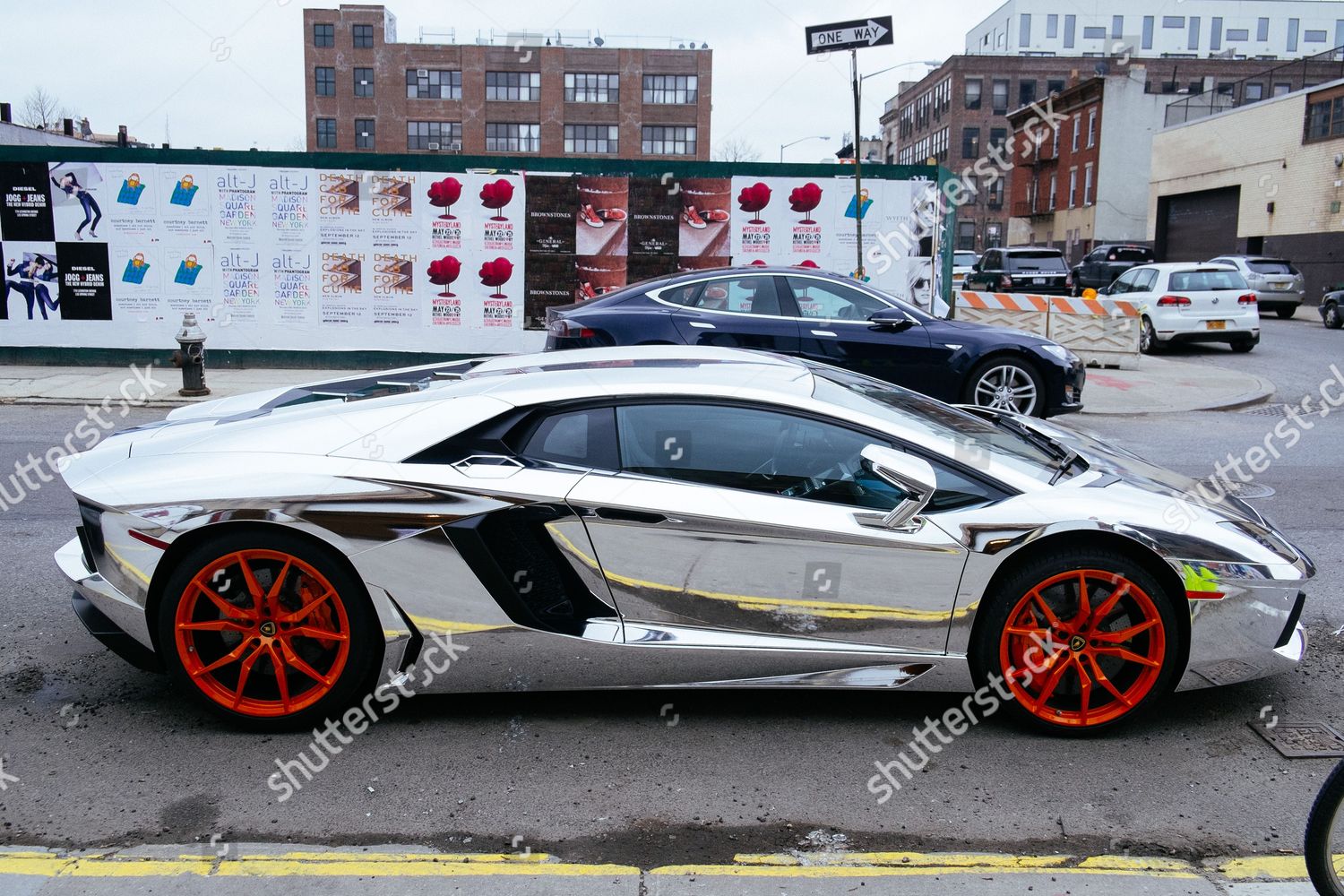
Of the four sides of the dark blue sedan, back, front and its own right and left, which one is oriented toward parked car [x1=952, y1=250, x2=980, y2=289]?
left

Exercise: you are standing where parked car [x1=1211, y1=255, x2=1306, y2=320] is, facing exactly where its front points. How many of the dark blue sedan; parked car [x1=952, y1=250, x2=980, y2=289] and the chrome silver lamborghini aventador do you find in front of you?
1

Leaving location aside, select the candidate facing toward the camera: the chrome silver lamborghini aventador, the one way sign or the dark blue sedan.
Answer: the one way sign

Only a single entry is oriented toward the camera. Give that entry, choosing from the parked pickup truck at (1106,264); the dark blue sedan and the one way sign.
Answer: the one way sign

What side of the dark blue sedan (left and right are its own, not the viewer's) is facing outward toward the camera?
right

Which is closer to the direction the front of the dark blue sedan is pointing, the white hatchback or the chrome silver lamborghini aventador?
the white hatchback

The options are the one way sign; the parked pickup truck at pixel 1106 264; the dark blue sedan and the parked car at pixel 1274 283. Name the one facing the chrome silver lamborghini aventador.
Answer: the one way sign

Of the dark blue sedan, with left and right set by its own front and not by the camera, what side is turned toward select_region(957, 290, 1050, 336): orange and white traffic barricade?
left

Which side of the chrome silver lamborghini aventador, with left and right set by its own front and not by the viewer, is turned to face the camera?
right

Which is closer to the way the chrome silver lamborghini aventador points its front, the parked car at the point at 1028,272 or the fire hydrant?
the parked car

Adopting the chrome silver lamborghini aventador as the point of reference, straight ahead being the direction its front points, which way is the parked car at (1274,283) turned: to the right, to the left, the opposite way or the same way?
to the left

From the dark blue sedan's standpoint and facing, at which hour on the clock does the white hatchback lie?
The white hatchback is roughly at 10 o'clock from the dark blue sedan.

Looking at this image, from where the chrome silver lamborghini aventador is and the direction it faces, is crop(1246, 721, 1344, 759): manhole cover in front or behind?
in front

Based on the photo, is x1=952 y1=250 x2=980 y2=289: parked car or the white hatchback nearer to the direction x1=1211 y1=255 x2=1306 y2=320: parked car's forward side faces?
the parked car

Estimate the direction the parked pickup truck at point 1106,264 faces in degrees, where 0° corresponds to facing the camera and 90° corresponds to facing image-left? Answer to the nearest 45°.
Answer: approximately 135°
